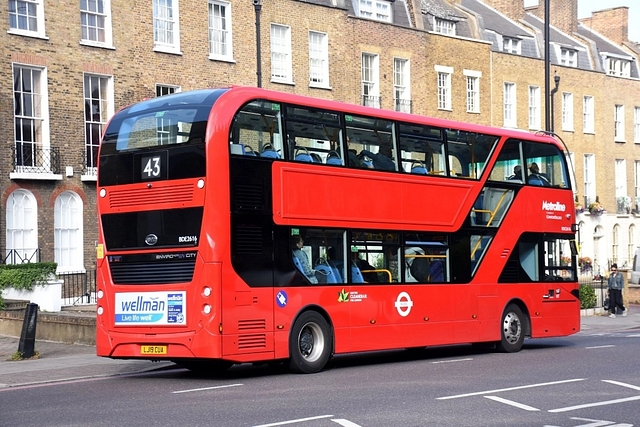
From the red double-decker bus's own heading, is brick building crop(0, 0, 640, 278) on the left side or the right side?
on its left

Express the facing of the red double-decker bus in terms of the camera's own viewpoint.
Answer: facing away from the viewer and to the right of the viewer

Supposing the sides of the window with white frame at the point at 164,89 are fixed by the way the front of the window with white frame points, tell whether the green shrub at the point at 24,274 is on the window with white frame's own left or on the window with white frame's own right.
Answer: on the window with white frame's own right

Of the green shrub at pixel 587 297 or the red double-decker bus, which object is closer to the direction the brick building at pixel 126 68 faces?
the red double-decker bus

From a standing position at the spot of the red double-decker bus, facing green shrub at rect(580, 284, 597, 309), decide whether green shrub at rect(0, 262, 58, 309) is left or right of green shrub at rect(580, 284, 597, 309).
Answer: left

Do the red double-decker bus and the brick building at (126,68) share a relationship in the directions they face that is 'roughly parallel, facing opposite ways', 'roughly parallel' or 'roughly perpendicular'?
roughly perpendicular

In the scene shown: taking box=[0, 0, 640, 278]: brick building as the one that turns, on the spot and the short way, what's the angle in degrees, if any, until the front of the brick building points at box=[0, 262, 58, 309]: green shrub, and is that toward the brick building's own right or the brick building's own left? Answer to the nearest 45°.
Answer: approximately 45° to the brick building's own right

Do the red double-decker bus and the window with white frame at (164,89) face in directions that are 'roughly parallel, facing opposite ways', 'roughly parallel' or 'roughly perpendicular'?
roughly perpendicular

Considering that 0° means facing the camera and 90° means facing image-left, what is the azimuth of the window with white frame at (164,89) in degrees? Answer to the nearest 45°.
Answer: approximately 315°

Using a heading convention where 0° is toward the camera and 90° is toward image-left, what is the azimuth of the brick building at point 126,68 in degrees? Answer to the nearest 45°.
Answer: approximately 315°
